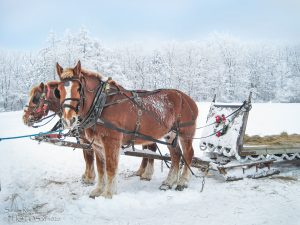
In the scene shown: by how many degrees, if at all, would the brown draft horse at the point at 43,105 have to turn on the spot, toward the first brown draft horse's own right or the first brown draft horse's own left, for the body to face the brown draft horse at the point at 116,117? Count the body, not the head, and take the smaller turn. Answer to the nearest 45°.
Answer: approximately 135° to the first brown draft horse's own left

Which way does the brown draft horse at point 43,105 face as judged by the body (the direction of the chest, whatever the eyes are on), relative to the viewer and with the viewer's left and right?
facing to the left of the viewer
